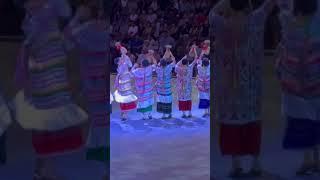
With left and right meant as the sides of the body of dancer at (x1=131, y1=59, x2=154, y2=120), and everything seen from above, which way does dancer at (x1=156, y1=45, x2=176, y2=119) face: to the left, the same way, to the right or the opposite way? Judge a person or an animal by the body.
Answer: the same way
